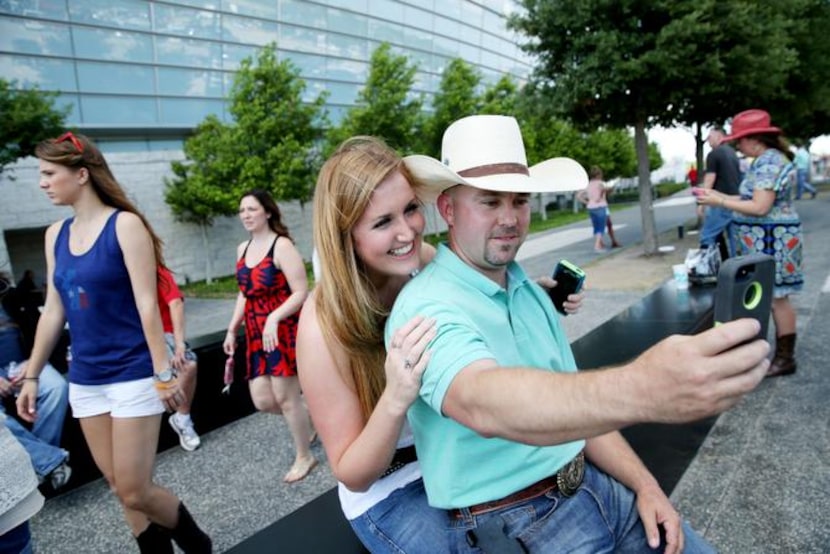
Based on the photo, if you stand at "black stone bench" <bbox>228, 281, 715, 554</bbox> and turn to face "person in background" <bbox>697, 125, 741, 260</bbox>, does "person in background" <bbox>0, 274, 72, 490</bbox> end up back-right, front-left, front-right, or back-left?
back-left

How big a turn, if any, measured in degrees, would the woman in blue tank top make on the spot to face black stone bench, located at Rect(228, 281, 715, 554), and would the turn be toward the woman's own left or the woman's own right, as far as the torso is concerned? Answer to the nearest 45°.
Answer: approximately 135° to the woman's own left

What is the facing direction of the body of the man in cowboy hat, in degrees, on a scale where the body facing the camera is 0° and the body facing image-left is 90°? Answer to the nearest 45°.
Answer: approximately 315°

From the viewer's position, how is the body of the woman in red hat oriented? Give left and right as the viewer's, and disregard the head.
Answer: facing to the left of the viewer

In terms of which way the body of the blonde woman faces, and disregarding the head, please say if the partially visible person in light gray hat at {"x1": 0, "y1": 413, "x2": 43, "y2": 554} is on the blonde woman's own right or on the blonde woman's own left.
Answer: on the blonde woman's own right

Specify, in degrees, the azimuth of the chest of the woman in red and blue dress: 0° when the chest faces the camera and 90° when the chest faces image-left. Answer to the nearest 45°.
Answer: approximately 45°

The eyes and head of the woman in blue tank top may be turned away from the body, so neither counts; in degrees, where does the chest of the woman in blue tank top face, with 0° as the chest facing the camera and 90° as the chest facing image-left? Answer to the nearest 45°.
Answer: approximately 45°

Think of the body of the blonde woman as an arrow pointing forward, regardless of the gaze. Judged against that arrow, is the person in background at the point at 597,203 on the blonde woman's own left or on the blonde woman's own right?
on the blonde woman's own left

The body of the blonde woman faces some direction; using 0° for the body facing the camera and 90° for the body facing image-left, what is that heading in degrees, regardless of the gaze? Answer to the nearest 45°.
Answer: approximately 315°

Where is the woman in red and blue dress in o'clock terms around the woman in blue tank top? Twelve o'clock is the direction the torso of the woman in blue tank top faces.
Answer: The woman in red and blue dress is roughly at 6 o'clock from the woman in blue tank top.

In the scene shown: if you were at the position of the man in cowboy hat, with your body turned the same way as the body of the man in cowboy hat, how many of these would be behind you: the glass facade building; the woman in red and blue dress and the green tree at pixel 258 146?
3

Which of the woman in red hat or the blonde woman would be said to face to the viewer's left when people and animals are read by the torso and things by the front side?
the woman in red hat

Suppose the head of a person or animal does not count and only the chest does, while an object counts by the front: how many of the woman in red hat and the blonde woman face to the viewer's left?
1

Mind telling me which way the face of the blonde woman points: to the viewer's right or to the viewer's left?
to the viewer's right
